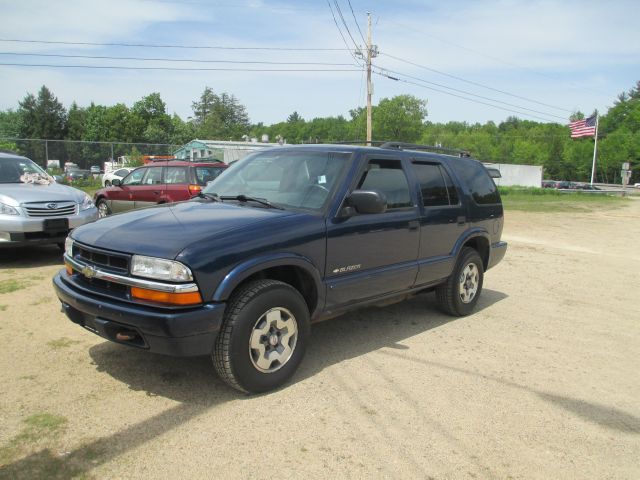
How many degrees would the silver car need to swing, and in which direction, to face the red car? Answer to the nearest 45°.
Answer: approximately 90° to its left

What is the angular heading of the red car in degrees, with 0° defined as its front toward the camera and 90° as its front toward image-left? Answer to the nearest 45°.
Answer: approximately 135°

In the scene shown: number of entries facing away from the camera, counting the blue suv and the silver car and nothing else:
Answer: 0

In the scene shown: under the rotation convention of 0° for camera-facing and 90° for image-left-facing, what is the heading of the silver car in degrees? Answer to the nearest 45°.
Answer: approximately 315°

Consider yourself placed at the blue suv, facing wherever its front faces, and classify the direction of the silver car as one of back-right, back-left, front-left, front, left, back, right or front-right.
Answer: right

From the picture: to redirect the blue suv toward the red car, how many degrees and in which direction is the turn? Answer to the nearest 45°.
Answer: approximately 135° to its right

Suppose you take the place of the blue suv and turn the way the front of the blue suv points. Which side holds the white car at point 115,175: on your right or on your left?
on your right

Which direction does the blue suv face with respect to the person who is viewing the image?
facing the viewer and to the left of the viewer

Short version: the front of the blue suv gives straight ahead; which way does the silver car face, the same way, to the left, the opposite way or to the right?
to the left

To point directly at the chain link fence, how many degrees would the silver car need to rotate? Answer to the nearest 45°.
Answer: approximately 135° to its left

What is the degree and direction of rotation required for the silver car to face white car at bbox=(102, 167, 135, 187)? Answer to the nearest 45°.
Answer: approximately 135° to its left

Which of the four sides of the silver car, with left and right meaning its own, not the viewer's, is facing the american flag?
left
